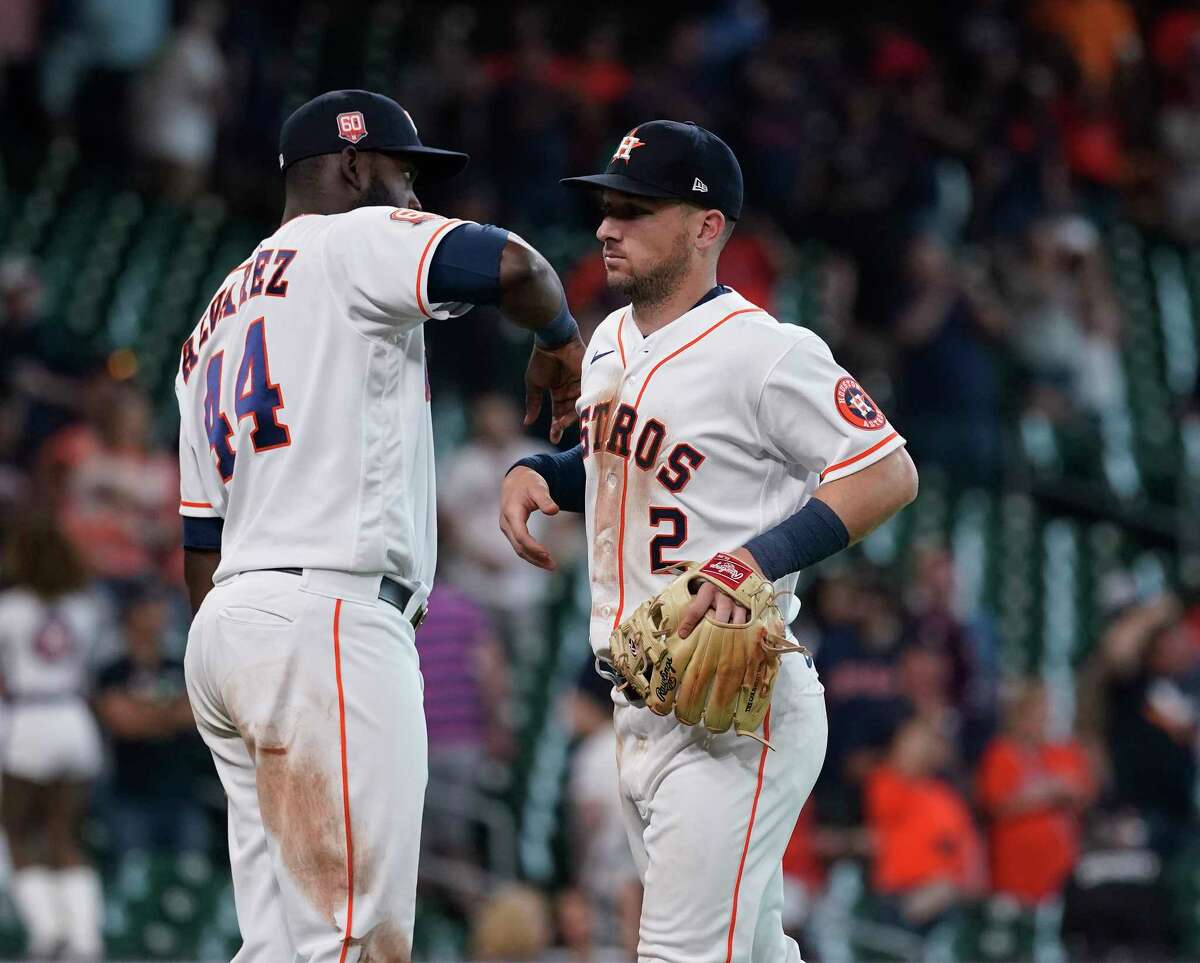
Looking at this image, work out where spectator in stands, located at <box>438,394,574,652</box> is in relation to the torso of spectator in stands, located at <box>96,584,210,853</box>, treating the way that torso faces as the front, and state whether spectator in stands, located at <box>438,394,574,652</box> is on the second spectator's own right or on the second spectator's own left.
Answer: on the second spectator's own left

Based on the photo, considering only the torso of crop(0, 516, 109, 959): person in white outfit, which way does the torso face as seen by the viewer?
away from the camera

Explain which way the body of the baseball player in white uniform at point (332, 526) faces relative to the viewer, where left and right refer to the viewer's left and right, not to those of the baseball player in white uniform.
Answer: facing away from the viewer and to the right of the viewer

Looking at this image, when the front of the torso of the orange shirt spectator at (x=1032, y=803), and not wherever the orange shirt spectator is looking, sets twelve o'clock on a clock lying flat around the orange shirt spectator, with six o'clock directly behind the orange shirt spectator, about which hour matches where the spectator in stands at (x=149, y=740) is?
The spectator in stands is roughly at 2 o'clock from the orange shirt spectator.

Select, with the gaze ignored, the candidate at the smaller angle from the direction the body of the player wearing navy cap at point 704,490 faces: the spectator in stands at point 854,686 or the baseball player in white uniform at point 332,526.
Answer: the baseball player in white uniform

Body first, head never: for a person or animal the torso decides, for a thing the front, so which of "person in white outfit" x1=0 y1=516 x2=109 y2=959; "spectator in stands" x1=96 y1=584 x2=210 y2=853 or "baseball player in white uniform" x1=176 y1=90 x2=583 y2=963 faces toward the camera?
"spectator in stands" x1=96 y1=584 x2=210 y2=853

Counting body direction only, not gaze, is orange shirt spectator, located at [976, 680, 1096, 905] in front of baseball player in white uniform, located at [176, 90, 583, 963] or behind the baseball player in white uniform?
in front

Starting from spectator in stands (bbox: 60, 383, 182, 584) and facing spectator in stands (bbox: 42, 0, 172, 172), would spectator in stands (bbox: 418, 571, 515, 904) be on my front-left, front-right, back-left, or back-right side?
back-right

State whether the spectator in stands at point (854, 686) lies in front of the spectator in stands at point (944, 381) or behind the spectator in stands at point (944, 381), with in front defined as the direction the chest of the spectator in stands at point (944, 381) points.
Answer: in front

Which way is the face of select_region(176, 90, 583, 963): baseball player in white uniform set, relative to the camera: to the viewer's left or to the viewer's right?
to the viewer's right
